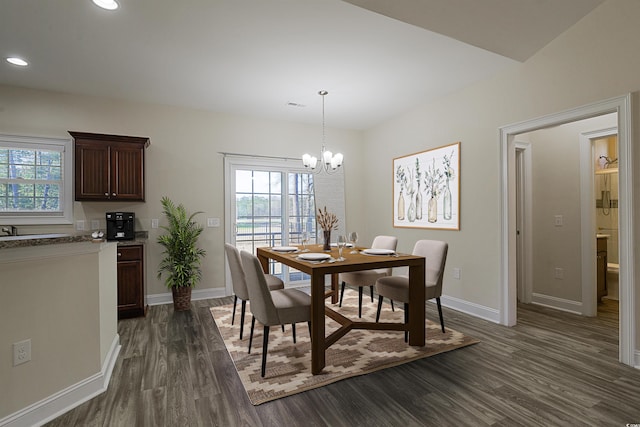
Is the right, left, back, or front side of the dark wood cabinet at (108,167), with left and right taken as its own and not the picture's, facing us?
front

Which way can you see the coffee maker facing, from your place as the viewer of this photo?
facing the viewer

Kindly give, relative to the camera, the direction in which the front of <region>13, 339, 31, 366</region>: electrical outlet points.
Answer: facing the viewer and to the right of the viewer

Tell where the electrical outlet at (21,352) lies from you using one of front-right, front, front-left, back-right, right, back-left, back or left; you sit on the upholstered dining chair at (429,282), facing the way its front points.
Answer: front

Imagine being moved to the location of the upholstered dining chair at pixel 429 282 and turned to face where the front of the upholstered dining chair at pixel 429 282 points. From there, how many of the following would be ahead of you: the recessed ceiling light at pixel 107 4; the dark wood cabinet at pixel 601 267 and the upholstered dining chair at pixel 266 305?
2

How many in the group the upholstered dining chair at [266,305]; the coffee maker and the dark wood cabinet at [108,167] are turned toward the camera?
2

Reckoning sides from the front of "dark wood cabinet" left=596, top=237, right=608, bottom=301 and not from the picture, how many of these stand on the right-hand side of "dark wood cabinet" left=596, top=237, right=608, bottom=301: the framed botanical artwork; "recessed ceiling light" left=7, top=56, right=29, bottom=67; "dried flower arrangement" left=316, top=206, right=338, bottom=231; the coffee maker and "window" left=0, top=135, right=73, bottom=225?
5

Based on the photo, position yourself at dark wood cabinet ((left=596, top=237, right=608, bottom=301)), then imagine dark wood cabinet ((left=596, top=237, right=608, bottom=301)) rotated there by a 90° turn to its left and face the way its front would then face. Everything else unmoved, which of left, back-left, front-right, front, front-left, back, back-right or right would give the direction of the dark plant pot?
back

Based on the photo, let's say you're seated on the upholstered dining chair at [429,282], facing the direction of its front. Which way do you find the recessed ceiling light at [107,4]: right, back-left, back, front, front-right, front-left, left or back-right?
front

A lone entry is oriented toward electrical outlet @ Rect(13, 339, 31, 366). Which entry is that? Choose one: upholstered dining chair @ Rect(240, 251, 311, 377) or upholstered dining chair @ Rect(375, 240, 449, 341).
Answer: upholstered dining chair @ Rect(375, 240, 449, 341)

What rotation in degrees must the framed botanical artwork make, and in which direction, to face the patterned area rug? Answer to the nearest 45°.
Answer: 0° — it already faces it

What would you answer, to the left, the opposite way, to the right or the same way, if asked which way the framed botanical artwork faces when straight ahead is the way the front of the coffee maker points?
to the right

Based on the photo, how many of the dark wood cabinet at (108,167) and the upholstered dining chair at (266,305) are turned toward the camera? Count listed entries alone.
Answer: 1

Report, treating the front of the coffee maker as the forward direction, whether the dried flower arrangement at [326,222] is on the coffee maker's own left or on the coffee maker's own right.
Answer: on the coffee maker's own left

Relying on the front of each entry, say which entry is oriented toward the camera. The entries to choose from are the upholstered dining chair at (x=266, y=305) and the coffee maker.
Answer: the coffee maker

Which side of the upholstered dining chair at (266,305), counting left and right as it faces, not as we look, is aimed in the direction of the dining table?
front

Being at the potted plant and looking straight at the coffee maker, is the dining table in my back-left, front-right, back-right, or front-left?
back-left

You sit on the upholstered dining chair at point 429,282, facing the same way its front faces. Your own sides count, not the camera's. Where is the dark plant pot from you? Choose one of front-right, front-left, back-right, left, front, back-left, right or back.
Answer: front-right

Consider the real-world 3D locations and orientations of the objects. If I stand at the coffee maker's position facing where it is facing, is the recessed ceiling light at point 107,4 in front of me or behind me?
in front

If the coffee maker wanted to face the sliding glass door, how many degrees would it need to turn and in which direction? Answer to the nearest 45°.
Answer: approximately 90° to its left

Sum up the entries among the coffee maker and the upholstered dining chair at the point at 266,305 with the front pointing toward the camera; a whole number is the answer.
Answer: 1
